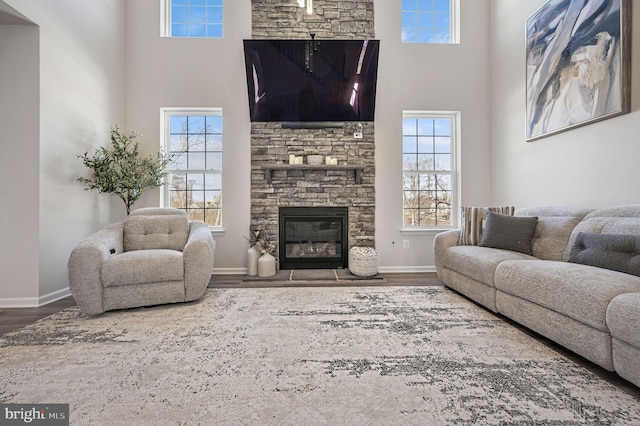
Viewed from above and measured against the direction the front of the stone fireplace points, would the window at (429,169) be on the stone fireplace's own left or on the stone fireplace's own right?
on the stone fireplace's own left

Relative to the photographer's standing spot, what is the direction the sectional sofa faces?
facing the viewer and to the left of the viewer

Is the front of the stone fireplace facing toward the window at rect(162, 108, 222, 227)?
no

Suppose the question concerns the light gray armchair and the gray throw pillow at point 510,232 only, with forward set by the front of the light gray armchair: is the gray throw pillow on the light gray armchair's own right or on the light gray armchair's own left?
on the light gray armchair's own left

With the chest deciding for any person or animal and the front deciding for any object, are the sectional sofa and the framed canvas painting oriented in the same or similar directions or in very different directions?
same or similar directions

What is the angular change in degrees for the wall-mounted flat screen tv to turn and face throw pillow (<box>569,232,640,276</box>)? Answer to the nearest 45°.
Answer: approximately 45° to its left

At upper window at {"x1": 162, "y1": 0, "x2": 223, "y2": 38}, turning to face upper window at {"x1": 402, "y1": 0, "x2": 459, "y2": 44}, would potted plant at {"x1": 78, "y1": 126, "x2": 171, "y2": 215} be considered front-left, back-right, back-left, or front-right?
back-right

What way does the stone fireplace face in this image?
toward the camera

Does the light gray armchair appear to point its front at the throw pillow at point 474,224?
no

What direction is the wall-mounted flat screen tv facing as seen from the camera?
toward the camera
